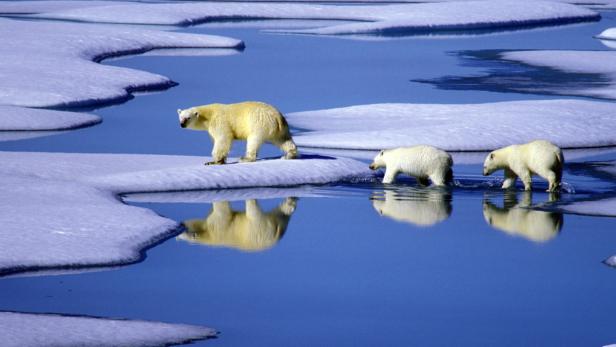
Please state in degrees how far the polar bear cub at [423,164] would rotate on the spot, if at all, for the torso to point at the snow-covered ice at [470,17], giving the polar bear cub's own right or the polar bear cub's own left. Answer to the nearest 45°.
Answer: approximately 90° to the polar bear cub's own right

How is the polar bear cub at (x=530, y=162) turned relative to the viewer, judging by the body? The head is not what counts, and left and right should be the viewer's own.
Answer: facing to the left of the viewer

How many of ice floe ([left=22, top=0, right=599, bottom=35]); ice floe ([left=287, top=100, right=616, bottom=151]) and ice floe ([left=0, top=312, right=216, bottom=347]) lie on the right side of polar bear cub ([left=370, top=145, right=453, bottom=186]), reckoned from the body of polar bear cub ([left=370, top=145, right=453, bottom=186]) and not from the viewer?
2

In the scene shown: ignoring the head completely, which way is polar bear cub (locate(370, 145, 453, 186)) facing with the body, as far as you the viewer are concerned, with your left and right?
facing to the left of the viewer

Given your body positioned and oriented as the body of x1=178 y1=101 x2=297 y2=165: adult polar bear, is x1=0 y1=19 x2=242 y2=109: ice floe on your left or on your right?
on your right

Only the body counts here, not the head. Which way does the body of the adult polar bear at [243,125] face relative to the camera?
to the viewer's left
